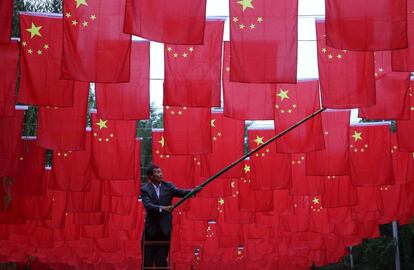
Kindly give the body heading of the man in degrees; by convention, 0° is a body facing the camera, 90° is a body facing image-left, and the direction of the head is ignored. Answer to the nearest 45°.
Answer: approximately 315°

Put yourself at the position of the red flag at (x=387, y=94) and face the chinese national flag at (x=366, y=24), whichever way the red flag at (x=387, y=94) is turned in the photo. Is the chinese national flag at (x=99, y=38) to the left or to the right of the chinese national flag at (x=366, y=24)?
right

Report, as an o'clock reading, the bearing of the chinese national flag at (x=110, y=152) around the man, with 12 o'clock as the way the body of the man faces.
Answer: The chinese national flag is roughly at 7 o'clock from the man.

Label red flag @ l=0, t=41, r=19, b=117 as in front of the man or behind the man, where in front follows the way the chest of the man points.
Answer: behind

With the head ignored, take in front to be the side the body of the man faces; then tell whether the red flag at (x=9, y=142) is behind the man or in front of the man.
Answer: behind

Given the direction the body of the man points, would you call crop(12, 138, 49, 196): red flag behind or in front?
behind
